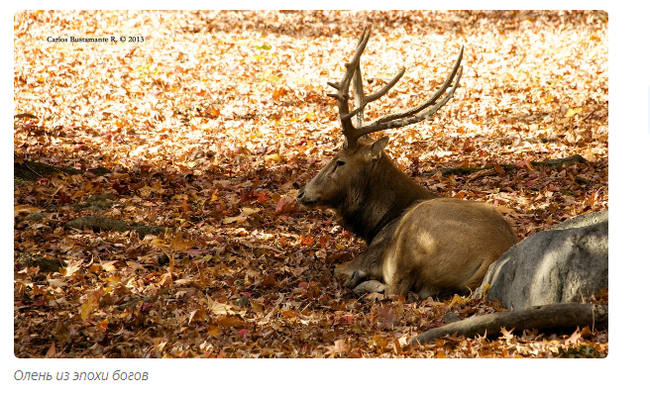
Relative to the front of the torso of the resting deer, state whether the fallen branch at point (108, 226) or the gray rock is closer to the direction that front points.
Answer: the fallen branch

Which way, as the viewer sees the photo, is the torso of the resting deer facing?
to the viewer's left

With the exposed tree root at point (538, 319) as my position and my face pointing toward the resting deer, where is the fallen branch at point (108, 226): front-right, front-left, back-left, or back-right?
front-left

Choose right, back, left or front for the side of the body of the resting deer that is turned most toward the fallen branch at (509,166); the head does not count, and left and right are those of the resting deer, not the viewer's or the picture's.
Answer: right

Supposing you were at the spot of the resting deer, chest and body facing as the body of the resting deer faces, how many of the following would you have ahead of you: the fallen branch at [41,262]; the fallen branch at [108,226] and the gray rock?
2

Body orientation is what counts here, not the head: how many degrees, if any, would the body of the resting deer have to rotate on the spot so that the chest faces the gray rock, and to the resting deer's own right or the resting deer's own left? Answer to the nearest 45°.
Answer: approximately 135° to the resting deer's own left

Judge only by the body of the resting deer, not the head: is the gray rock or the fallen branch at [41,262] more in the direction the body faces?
the fallen branch

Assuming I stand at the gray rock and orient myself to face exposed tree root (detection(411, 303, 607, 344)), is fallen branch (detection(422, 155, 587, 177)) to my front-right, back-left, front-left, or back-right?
back-right

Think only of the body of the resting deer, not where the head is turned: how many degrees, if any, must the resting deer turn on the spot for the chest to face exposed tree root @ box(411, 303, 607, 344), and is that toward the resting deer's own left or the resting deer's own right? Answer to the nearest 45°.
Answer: approximately 135° to the resting deer's own left

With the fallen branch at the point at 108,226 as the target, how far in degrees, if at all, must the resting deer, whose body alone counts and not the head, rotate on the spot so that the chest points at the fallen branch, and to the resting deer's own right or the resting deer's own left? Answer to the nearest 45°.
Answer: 0° — it already faces it

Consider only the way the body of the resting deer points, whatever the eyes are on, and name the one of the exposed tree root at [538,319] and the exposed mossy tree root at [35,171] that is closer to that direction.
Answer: the exposed mossy tree root
